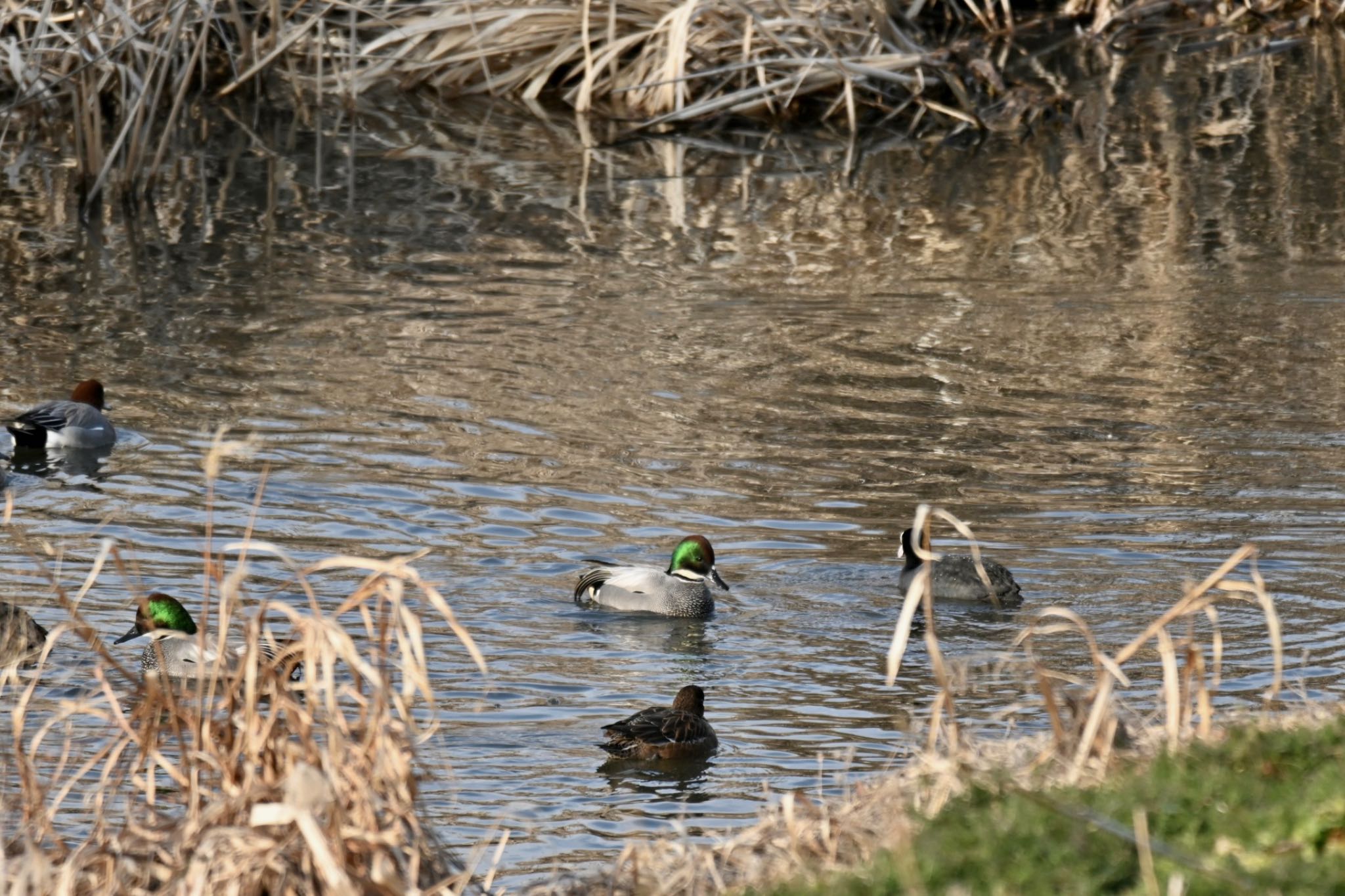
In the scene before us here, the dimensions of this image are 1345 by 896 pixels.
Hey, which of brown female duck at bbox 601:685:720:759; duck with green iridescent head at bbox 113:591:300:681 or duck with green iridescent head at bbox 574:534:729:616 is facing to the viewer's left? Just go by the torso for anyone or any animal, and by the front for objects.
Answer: duck with green iridescent head at bbox 113:591:300:681

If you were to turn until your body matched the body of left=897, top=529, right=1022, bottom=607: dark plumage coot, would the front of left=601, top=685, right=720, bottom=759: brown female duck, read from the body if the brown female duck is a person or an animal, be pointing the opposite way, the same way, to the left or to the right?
the opposite way

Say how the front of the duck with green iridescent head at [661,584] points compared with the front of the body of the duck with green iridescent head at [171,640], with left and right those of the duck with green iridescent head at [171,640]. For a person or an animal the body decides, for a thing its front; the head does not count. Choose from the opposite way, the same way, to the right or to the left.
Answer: the opposite way

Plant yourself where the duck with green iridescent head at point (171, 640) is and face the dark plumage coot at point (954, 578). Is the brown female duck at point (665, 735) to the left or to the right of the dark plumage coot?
right

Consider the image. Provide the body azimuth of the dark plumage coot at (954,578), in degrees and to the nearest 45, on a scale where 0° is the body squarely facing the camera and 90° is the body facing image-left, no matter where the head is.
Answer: approximately 90°

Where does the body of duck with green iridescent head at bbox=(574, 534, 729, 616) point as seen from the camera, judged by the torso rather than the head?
to the viewer's right

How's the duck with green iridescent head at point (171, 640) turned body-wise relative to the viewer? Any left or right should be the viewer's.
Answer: facing to the left of the viewer

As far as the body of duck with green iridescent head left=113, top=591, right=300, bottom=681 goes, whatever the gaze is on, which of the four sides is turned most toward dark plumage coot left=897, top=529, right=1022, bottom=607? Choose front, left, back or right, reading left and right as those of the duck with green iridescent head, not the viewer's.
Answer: back
